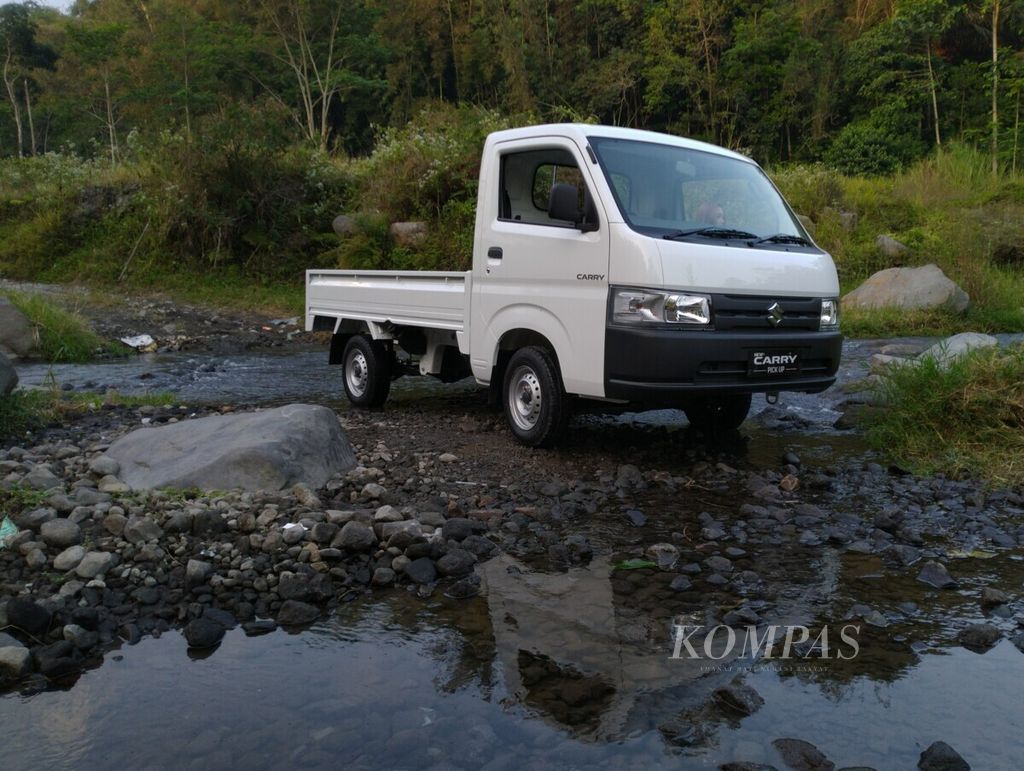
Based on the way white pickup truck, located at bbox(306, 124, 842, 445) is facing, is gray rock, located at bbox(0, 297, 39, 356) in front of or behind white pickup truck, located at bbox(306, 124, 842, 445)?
behind

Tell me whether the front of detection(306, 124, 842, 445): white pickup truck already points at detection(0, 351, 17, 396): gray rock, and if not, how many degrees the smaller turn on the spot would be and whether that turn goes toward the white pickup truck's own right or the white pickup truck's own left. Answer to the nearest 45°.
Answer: approximately 135° to the white pickup truck's own right

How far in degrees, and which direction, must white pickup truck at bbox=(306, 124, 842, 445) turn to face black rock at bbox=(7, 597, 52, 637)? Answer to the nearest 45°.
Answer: approximately 90° to its right

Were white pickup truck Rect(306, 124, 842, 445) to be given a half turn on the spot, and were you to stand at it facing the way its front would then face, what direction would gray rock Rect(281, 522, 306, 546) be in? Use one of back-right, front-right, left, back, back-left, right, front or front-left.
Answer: left

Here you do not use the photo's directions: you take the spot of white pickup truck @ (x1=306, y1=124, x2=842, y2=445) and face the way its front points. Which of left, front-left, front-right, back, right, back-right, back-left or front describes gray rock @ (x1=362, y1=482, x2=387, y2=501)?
right

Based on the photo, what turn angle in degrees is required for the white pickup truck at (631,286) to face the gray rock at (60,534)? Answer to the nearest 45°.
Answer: approximately 90° to its right

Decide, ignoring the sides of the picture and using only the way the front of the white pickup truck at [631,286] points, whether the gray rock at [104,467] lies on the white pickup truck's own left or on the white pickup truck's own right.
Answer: on the white pickup truck's own right

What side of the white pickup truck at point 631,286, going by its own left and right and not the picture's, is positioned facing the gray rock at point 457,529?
right

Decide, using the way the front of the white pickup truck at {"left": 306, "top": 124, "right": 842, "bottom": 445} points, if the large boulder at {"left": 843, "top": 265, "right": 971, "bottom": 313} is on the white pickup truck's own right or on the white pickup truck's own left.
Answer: on the white pickup truck's own left

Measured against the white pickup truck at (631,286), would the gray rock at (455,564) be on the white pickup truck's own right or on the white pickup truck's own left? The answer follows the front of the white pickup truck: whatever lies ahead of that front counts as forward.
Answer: on the white pickup truck's own right

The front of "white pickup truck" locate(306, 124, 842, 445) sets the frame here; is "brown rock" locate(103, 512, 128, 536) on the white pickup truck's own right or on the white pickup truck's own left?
on the white pickup truck's own right

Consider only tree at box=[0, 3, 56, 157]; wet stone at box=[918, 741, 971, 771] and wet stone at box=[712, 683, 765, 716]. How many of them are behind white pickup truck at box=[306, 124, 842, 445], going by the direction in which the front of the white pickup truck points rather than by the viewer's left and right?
1

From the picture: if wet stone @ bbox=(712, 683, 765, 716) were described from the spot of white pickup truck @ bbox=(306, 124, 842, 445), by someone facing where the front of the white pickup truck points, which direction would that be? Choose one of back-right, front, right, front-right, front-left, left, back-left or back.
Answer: front-right

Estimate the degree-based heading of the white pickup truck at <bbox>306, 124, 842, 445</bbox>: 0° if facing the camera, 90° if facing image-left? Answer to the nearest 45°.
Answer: approximately 315°

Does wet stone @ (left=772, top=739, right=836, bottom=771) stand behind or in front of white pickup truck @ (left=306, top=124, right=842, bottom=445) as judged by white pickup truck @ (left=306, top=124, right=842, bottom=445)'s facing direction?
in front

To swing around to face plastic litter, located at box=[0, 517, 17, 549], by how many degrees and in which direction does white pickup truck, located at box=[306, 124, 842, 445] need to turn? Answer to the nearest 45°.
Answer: approximately 90° to its right

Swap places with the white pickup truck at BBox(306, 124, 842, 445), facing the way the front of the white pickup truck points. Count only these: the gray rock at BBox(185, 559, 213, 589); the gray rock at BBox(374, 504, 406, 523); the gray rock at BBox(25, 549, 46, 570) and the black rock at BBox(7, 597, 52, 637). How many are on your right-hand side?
4

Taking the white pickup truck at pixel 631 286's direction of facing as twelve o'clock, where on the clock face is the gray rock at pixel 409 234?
The gray rock is roughly at 7 o'clock from the white pickup truck.

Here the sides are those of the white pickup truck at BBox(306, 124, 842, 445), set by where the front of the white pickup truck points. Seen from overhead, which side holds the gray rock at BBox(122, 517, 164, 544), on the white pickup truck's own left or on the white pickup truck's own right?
on the white pickup truck's own right

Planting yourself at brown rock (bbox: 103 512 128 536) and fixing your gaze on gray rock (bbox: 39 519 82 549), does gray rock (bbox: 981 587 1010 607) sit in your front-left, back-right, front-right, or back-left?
back-left

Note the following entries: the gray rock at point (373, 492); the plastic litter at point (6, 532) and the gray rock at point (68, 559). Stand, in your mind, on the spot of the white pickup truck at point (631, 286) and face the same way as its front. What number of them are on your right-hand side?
3
